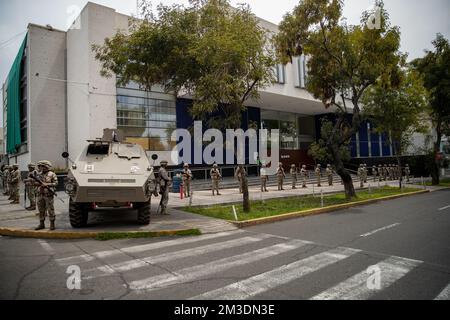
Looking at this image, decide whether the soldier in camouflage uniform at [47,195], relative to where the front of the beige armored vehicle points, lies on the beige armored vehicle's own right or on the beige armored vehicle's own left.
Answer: on the beige armored vehicle's own right

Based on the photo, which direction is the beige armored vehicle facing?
toward the camera

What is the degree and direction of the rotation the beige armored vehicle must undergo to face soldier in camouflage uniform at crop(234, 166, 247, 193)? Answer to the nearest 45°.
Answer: approximately 135° to its left

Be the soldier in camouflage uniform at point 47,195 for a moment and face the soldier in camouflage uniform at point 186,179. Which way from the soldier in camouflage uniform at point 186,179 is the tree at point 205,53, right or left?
right

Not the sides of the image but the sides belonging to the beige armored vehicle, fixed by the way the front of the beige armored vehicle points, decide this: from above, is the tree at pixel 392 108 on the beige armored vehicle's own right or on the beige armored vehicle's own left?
on the beige armored vehicle's own left

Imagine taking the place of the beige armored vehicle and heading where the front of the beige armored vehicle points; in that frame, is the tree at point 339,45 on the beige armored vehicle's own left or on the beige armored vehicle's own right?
on the beige armored vehicle's own left

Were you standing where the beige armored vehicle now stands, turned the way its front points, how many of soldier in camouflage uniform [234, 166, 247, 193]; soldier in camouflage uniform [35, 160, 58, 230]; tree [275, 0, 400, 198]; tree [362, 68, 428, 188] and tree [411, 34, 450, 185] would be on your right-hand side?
1

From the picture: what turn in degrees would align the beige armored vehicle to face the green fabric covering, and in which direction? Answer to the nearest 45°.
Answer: approximately 180°
